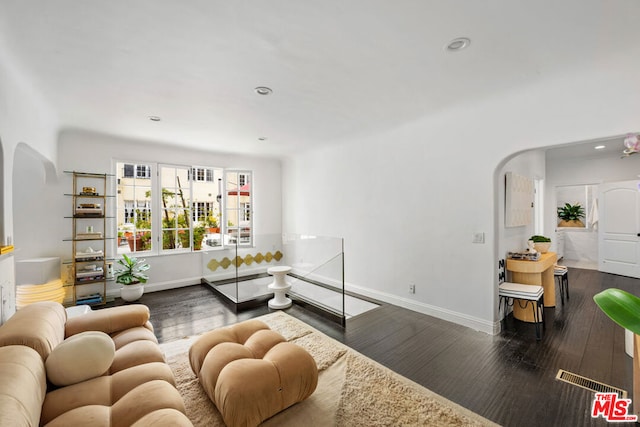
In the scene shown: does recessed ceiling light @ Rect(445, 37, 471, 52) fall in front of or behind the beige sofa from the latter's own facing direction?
in front

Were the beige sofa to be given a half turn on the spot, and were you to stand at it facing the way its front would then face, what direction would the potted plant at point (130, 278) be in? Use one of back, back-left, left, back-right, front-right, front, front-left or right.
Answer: right

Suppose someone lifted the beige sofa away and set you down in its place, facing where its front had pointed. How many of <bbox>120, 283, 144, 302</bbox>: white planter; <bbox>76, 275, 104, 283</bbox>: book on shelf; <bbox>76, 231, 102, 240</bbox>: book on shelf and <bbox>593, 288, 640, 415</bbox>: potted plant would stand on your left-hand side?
3

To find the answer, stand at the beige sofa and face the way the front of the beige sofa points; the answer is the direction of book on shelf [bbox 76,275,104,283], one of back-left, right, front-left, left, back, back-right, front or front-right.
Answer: left

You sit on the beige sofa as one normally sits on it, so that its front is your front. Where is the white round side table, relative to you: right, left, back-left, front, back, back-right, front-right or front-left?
front-left

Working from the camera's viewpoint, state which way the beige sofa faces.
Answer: facing to the right of the viewer

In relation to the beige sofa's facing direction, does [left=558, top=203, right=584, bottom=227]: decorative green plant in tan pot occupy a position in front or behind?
in front

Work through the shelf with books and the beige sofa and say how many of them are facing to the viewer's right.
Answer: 1

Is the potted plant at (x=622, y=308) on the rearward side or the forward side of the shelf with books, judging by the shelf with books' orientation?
on the forward side

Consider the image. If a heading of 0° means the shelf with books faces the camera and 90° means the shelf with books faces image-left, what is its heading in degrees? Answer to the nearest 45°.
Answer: approximately 0°

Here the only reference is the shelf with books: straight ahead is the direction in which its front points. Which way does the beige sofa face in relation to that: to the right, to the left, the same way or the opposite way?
to the left

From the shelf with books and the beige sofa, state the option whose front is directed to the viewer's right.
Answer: the beige sofa

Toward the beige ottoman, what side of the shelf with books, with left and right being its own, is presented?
front

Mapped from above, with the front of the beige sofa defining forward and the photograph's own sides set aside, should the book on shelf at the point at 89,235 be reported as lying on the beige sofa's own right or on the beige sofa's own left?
on the beige sofa's own left
